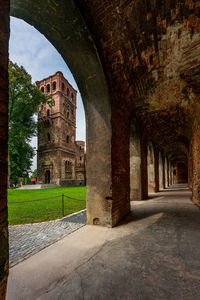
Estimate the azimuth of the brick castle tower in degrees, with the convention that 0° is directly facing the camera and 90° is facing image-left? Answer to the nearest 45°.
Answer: approximately 45°

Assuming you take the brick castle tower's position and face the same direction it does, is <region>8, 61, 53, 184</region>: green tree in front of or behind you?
in front

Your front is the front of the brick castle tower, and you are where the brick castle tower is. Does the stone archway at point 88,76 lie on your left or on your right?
on your left

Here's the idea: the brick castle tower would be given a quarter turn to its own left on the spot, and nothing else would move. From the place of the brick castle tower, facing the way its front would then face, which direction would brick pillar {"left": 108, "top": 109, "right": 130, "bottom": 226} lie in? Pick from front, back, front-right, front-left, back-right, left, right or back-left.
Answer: front-right
